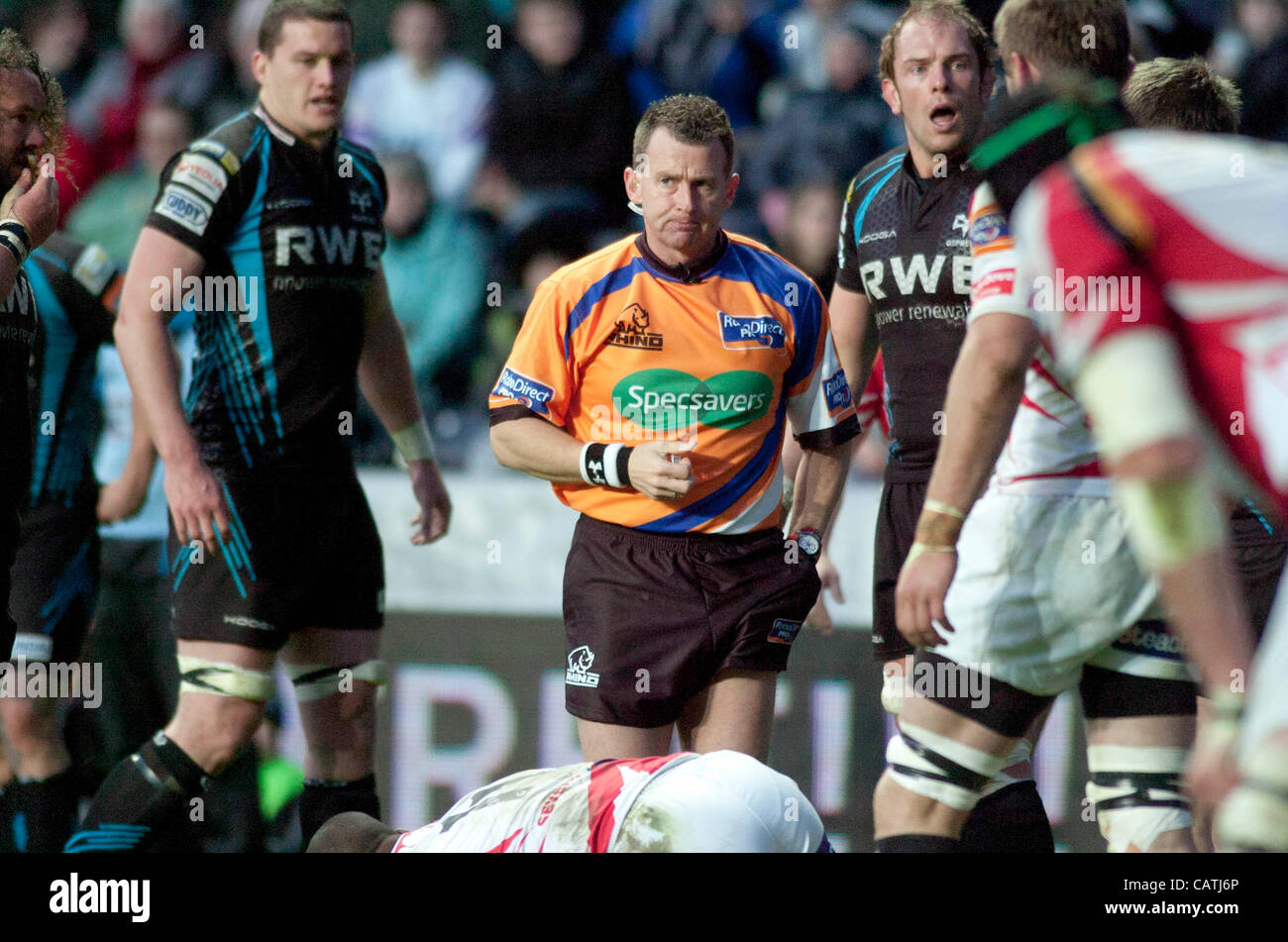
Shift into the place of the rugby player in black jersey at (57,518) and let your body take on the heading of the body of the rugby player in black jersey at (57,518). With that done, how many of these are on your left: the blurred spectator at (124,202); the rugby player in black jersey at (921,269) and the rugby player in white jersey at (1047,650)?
2

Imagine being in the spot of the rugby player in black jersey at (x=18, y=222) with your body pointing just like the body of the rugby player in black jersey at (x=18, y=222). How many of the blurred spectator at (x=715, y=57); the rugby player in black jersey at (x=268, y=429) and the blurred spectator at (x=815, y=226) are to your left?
3

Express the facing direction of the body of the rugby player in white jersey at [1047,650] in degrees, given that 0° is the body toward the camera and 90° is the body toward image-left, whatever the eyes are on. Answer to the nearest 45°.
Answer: approximately 135°

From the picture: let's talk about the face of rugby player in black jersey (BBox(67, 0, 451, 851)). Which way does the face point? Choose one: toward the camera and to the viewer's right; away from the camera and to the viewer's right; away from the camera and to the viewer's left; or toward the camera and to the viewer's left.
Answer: toward the camera and to the viewer's right

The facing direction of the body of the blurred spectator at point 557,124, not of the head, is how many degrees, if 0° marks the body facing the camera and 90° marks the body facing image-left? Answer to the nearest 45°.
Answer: approximately 0°

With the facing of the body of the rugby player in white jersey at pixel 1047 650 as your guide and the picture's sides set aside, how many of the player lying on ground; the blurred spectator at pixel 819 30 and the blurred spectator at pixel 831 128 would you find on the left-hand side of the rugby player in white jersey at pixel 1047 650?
1

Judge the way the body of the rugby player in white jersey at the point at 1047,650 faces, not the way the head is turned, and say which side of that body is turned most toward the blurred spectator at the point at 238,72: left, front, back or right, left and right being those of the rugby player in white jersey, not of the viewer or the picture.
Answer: front
